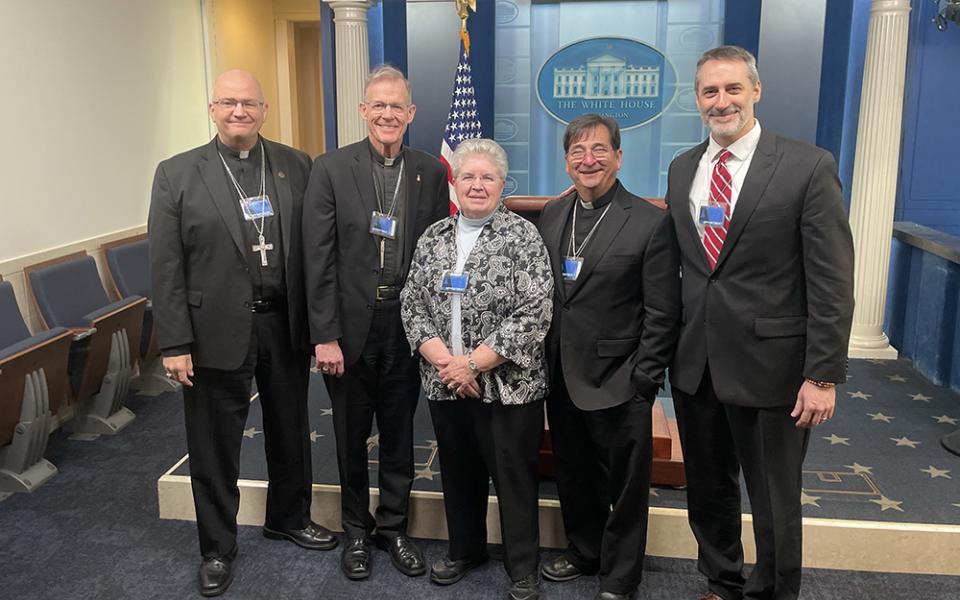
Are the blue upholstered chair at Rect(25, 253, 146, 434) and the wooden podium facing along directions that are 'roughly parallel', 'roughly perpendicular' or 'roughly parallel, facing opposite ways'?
roughly perpendicular

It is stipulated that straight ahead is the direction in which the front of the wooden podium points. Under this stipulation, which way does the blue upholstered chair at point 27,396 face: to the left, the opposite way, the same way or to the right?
to the left

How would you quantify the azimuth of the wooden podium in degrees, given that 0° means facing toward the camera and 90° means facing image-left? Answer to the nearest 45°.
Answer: approximately 0°

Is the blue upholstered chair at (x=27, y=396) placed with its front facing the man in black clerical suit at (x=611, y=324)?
yes

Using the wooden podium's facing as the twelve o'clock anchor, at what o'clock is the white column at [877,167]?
The white column is roughly at 7 o'clock from the wooden podium.

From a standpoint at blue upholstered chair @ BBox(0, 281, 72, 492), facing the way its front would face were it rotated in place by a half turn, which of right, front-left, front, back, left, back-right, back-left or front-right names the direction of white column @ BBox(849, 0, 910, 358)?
back-right

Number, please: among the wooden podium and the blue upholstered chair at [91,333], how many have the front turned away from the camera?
0

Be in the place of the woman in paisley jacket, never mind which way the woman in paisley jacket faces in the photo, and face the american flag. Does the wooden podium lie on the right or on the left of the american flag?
right
